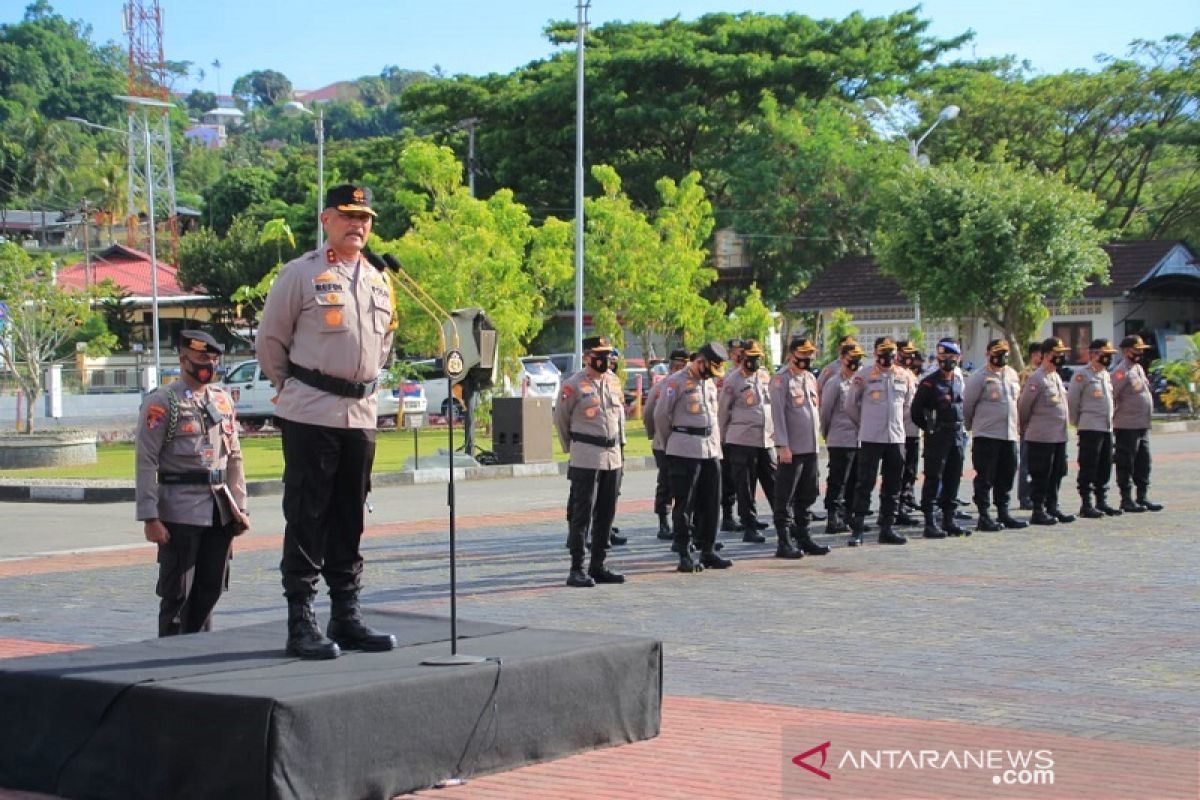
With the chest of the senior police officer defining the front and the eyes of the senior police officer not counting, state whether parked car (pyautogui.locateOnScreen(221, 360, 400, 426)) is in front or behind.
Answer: behind

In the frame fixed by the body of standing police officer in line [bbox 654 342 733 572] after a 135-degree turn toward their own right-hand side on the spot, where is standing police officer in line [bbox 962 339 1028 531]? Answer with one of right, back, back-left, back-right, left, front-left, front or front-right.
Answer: back-right

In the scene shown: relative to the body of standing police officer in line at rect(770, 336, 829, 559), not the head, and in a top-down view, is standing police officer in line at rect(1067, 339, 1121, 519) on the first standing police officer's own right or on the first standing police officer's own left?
on the first standing police officer's own left

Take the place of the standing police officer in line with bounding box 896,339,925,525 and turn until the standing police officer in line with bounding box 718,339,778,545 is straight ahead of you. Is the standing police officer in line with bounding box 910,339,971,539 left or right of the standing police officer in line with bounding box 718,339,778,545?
left

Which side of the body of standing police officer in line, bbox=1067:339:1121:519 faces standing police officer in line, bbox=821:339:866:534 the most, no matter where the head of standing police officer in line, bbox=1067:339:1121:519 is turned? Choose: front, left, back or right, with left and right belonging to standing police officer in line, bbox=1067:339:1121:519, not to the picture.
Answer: right

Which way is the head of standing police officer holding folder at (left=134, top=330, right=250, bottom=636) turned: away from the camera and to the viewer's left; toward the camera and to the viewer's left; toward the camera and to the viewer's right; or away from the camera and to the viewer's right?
toward the camera and to the viewer's right

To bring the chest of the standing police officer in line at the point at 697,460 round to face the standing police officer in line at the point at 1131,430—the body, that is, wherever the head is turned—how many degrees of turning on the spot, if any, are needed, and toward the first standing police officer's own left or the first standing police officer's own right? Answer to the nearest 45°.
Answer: approximately 90° to the first standing police officer's own left

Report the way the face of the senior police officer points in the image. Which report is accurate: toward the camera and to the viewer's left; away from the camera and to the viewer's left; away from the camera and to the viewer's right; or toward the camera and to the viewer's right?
toward the camera and to the viewer's right

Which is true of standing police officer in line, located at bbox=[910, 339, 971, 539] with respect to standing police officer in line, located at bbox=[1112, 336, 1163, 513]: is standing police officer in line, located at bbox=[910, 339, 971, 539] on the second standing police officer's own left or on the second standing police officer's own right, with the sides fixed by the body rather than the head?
on the second standing police officer's own right

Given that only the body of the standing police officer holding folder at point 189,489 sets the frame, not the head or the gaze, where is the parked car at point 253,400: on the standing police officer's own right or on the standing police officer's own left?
on the standing police officer's own left

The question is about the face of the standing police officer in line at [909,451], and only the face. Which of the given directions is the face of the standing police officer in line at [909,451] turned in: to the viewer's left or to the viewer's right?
to the viewer's left

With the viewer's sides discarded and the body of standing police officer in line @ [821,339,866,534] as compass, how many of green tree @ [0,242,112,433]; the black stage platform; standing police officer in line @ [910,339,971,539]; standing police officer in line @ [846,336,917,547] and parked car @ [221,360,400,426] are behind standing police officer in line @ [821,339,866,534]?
2

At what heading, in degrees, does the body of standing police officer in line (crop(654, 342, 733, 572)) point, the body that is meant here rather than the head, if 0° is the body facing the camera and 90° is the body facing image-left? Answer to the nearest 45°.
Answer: approximately 315°
